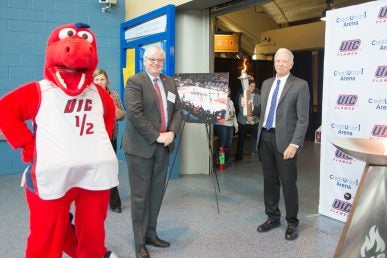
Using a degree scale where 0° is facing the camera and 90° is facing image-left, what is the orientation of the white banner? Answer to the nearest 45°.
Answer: approximately 45°

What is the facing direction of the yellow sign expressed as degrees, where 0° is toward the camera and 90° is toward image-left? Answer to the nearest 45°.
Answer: approximately 0°

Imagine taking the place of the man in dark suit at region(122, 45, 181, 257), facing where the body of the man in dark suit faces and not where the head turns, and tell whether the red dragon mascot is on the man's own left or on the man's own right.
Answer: on the man's own right

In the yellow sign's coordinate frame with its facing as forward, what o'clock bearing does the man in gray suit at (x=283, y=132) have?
The man in gray suit is roughly at 12 o'clock from the yellow sign.

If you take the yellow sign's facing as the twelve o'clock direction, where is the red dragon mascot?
The red dragon mascot is roughly at 12 o'clock from the yellow sign.

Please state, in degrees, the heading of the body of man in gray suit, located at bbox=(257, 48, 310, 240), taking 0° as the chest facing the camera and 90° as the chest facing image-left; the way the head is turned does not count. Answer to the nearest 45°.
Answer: approximately 45°
